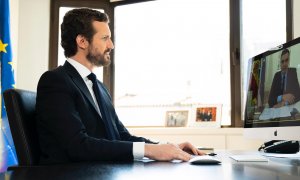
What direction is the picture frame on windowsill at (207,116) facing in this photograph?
toward the camera

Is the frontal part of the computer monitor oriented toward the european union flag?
no

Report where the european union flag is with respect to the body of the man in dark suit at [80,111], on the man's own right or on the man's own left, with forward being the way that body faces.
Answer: on the man's own left

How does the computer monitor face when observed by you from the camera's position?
facing the viewer and to the left of the viewer

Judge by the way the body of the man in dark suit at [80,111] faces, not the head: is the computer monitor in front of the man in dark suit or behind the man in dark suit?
in front

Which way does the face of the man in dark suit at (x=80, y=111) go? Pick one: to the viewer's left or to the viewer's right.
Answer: to the viewer's right

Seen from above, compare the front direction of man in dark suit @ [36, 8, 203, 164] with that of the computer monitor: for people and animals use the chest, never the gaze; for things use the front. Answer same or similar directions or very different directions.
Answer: very different directions

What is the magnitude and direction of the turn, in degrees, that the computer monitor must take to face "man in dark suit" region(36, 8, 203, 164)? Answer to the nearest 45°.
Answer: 0° — it already faces them

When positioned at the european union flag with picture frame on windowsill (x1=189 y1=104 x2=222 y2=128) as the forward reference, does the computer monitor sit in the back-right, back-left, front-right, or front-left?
front-right

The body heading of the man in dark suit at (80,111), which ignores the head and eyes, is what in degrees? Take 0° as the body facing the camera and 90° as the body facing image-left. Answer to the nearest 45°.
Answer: approximately 270°
